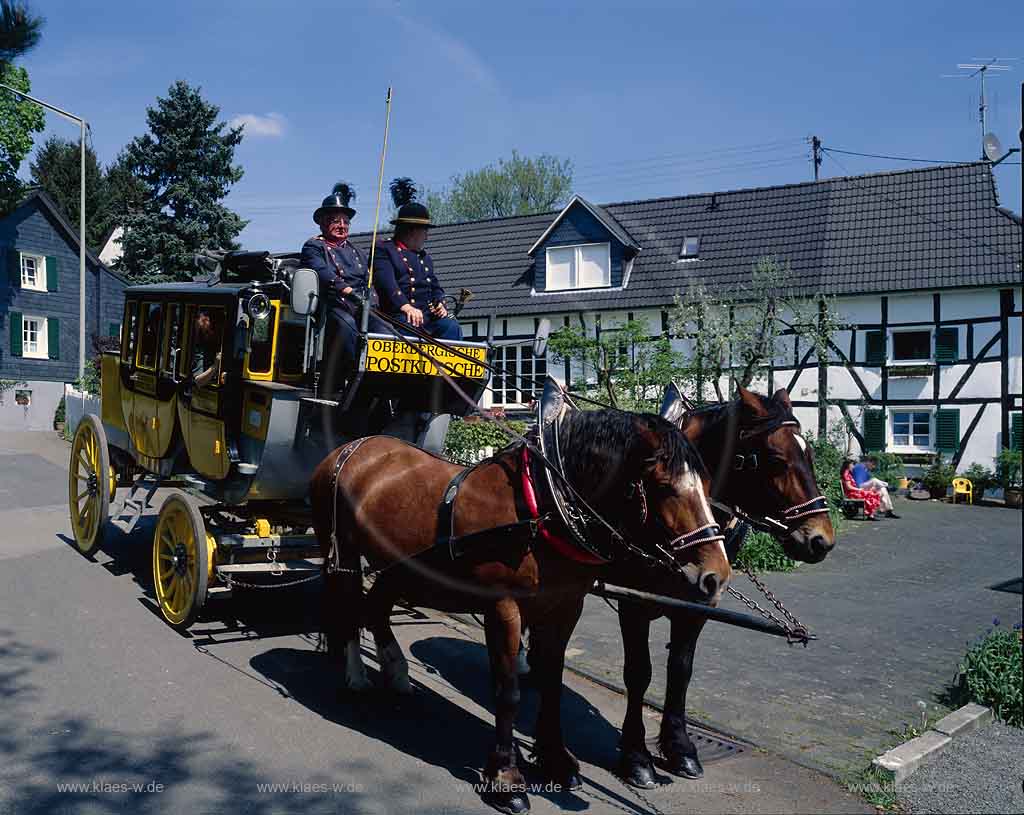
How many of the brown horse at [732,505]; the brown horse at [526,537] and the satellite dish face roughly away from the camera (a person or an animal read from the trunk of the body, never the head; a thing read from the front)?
0

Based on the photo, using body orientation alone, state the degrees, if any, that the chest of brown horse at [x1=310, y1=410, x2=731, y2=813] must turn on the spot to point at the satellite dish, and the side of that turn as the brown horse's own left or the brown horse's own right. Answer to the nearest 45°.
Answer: approximately 90° to the brown horse's own left

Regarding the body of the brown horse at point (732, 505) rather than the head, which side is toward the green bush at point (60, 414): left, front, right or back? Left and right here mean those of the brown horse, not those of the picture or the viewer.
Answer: back

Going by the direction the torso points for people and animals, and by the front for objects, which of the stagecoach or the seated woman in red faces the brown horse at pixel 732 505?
the stagecoach

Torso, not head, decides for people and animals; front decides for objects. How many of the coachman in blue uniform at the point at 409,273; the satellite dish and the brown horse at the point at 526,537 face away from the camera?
0

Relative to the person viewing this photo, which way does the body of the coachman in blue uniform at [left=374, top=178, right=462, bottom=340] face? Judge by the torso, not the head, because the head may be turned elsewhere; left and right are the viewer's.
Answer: facing the viewer and to the right of the viewer

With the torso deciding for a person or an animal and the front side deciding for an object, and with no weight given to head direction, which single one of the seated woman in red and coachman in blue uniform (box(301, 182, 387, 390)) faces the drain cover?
the coachman in blue uniform

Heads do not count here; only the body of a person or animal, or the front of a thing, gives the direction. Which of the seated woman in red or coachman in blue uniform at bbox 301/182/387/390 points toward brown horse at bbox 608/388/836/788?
the coachman in blue uniform

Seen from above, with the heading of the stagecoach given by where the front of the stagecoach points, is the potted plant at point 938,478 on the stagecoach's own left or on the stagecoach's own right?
on the stagecoach's own left

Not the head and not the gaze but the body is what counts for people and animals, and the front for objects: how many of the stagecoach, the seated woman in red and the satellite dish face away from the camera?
0

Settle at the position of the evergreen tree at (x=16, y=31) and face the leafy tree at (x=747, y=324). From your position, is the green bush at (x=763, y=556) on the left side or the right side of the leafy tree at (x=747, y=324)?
right

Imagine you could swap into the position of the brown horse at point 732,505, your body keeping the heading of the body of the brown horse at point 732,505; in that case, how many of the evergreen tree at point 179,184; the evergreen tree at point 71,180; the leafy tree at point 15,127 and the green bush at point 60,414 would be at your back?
4

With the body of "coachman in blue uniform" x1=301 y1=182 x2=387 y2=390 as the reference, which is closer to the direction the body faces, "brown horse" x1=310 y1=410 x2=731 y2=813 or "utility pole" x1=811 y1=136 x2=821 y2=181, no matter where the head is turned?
the brown horse
